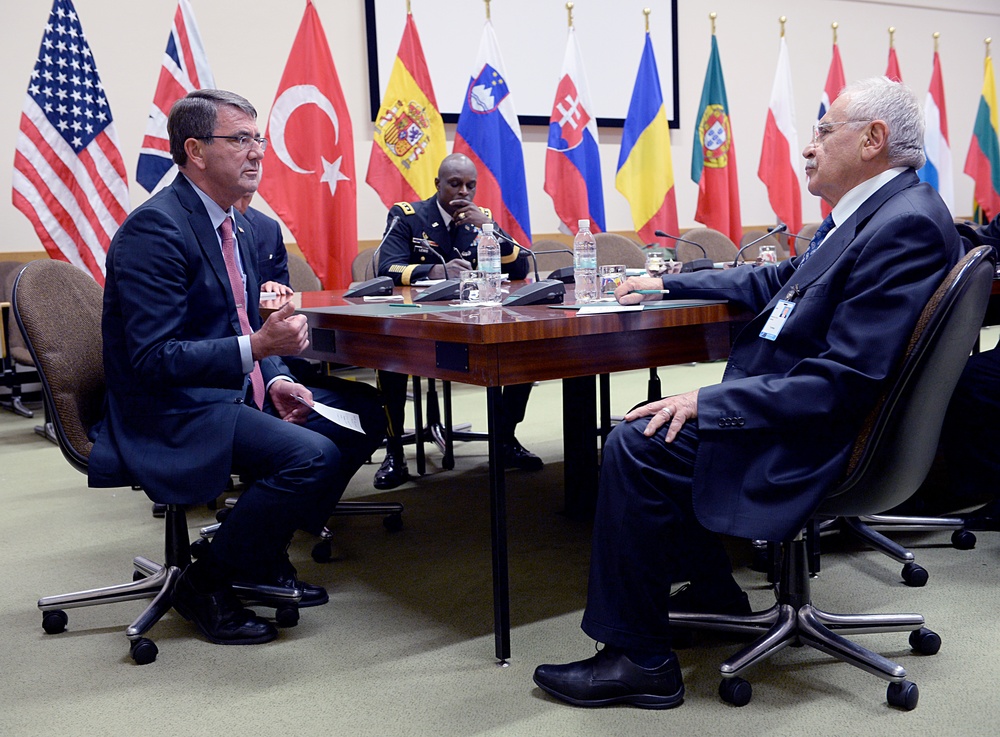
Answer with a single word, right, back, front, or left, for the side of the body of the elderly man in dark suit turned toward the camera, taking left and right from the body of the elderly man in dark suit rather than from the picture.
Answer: left

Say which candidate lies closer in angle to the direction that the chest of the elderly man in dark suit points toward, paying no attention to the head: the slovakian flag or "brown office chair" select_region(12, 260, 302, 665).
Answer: the brown office chair

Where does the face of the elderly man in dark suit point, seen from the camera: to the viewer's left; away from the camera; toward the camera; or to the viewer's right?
to the viewer's left

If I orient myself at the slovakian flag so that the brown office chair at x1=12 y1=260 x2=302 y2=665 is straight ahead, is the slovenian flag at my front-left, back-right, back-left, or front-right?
front-right

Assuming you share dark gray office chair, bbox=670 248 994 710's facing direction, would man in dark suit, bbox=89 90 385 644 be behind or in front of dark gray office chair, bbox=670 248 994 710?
in front

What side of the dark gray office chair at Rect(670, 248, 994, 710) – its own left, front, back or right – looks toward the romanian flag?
right

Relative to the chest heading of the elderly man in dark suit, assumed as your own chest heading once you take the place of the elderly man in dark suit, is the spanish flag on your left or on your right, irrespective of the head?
on your right

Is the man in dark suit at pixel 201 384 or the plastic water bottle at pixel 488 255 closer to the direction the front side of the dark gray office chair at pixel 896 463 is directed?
the man in dark suit

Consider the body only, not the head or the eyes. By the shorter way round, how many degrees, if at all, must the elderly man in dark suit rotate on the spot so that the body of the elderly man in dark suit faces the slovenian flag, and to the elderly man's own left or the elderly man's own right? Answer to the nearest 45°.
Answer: approximately 90° to the elderly man's own right

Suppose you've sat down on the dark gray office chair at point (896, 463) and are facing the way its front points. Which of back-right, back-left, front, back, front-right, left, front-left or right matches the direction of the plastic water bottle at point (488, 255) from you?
front-right

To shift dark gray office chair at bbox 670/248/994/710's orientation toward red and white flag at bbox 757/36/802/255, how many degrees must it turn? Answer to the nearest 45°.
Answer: approximately 90° to its right

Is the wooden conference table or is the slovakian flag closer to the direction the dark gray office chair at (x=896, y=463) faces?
the wooden conference table

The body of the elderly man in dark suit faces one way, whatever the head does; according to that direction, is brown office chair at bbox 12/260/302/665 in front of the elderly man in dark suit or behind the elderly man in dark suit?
in front

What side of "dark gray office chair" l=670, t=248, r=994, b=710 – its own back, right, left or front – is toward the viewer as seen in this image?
left

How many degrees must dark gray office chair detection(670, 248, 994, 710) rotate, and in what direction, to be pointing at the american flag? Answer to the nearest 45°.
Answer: approximately 45° to its right

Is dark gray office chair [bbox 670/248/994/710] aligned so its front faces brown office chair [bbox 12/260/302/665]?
yes

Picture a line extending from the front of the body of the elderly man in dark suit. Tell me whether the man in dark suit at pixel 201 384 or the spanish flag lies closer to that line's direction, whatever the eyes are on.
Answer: the man in dark suit

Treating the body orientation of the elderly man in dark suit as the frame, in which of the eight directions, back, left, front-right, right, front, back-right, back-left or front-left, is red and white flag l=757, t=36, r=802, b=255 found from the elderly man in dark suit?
right
